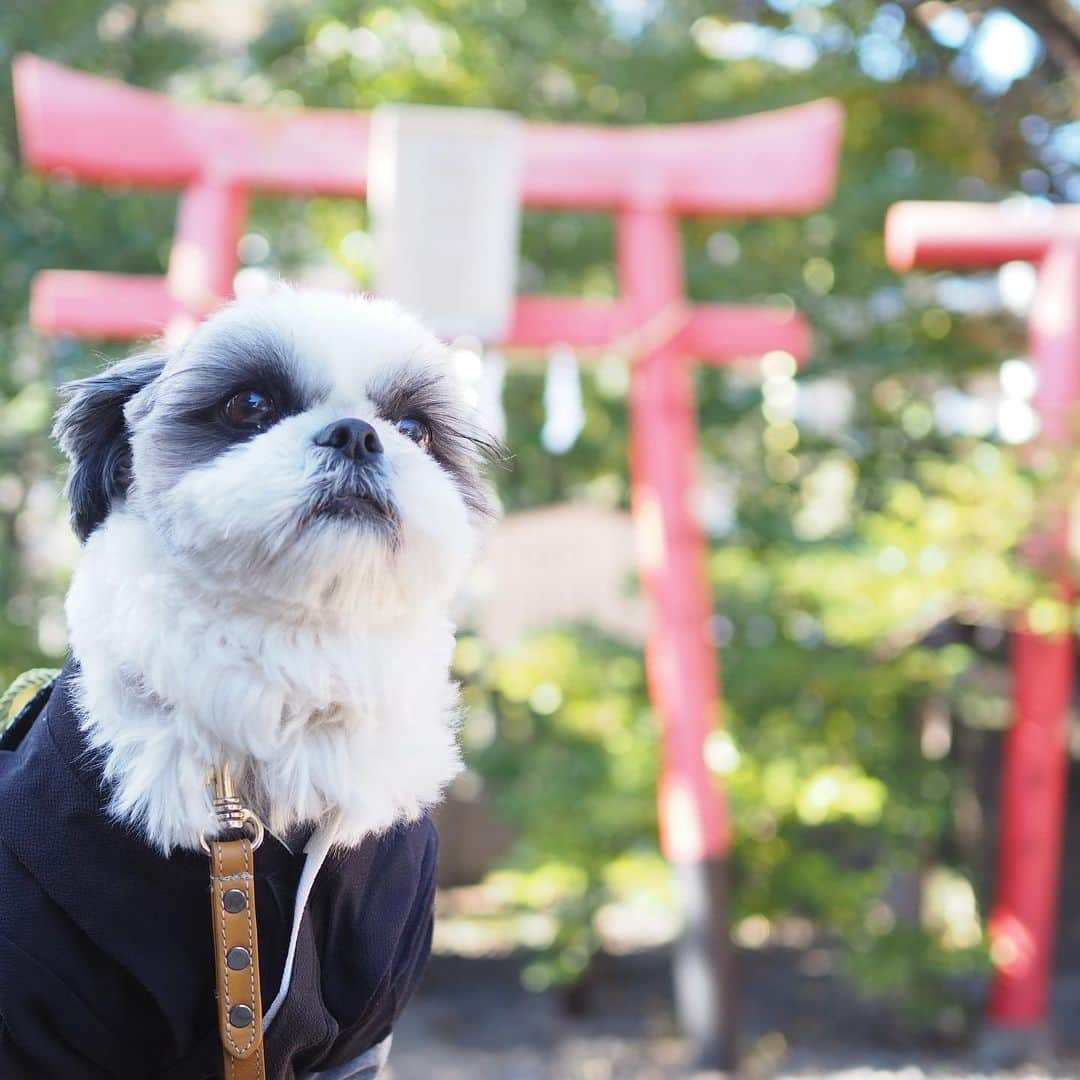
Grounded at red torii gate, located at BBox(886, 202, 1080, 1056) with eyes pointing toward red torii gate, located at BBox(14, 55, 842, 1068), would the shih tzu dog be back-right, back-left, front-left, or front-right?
front-left

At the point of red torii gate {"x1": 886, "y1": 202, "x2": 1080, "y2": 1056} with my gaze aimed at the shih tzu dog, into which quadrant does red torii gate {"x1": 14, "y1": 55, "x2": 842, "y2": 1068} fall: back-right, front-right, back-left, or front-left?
front-right

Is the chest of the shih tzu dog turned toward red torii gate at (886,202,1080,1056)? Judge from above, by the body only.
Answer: no

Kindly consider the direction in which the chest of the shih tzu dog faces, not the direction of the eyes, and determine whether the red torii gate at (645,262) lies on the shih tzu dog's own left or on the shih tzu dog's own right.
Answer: on the shih tzu dog's own left

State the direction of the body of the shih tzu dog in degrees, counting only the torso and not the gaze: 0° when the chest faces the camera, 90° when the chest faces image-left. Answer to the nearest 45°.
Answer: approximately 315°
